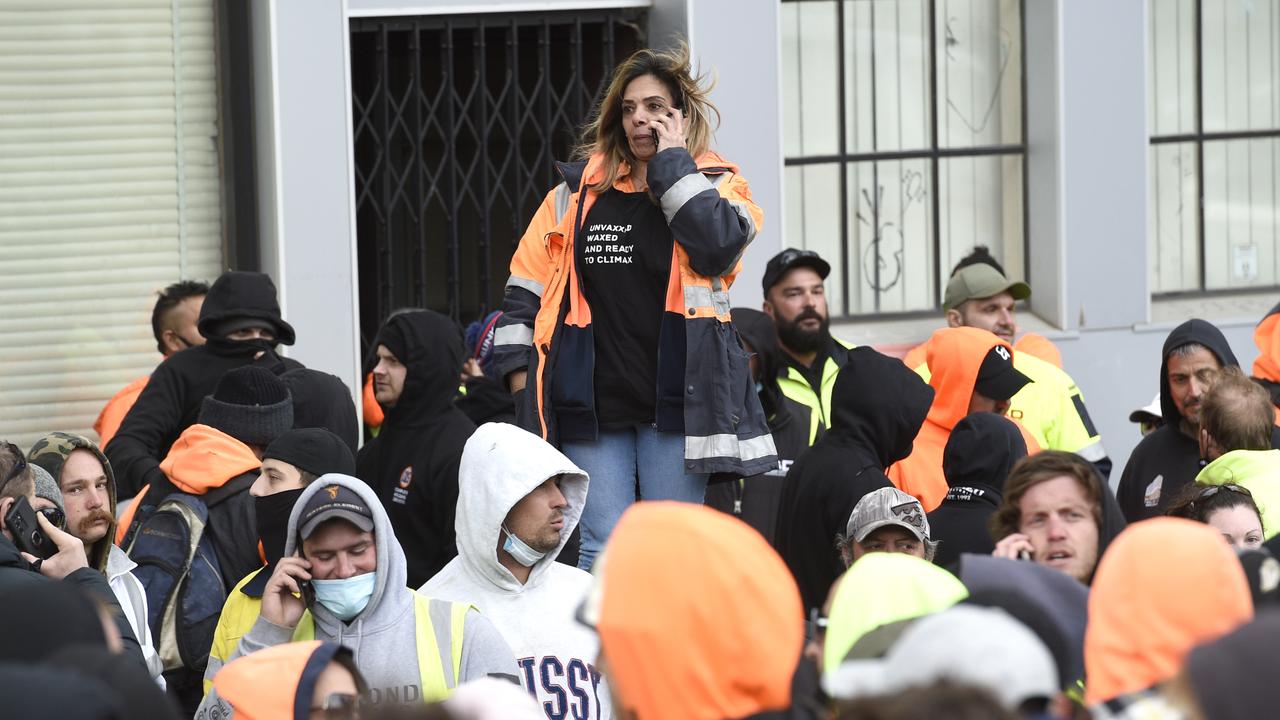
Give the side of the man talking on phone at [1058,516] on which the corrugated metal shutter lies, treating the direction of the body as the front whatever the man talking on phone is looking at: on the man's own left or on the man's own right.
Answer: on the man's own right

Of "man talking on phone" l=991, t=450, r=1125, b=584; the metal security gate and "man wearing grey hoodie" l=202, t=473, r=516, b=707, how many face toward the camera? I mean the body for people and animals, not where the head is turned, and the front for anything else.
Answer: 3

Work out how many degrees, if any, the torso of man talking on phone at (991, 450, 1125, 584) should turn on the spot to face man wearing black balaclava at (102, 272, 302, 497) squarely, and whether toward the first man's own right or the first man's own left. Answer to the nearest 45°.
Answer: approximately 135° to the first man's own right

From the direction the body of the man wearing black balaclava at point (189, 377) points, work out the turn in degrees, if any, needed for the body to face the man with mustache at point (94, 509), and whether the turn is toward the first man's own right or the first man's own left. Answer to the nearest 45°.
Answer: approximately 45° to the first man's own right

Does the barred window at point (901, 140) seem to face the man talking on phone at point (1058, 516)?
yes

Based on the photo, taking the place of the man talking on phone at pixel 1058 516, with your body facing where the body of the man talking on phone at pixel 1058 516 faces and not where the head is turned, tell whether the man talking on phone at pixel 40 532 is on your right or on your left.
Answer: on your right

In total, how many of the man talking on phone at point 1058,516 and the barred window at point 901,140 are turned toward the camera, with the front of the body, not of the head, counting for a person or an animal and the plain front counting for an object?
2
